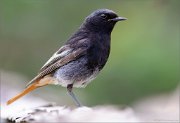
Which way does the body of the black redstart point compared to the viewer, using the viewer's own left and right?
facing to the right of the viewer
